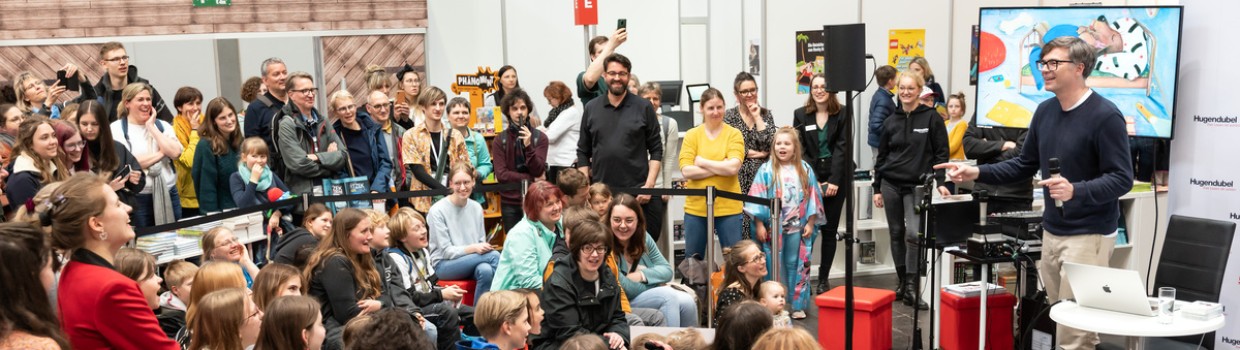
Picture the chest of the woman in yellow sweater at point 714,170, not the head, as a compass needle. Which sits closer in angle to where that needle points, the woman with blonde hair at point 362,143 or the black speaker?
the black speaker

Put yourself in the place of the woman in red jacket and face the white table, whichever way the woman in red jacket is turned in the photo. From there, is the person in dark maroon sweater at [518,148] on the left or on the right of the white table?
left

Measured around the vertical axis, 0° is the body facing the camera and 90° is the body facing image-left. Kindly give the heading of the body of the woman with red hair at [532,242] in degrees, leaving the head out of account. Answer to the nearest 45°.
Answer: approximately 315°

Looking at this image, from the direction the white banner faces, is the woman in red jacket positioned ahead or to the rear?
ahead

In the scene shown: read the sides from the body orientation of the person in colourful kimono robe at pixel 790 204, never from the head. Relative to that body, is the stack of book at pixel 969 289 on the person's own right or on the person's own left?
on the person's own left

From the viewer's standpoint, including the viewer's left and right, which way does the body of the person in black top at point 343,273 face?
facing to the right of the viewer

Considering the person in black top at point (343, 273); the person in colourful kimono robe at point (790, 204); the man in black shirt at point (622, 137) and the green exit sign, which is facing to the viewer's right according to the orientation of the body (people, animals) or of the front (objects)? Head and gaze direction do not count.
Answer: the person in black top at point (343, 273)

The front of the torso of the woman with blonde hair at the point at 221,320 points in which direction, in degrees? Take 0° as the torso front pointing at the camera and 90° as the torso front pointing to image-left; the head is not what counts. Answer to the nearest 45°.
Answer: approximately 225°

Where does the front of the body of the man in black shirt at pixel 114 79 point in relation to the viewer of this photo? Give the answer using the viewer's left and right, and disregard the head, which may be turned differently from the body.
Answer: facing the viewer and to the right of the viewer

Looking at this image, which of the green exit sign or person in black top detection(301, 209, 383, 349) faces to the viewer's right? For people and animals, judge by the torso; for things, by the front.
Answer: the person in black top

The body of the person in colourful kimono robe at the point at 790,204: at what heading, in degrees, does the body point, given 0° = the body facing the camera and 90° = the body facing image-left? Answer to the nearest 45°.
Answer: approximately 0°

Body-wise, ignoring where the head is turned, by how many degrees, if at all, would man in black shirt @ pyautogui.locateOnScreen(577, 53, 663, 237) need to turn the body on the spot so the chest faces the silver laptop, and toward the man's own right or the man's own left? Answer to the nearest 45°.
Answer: approximately 45° to the man's own left
